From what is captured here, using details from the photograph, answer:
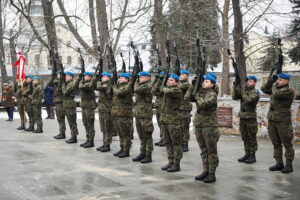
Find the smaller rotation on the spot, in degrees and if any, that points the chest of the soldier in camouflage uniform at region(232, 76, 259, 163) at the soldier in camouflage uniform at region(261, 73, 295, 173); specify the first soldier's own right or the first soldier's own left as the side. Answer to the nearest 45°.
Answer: approximately 90° to the first soldier's own left

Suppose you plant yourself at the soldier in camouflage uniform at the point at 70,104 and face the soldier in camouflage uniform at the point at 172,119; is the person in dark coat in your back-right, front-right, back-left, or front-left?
back-left

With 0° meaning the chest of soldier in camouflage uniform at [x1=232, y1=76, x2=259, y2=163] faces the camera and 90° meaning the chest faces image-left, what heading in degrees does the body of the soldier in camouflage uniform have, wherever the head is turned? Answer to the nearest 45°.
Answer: approximately 45°

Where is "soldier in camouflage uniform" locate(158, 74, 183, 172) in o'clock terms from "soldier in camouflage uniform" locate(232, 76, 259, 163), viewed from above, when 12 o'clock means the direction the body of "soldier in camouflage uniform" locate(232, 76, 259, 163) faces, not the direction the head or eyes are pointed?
"soldier in camouflage uniform" locate(158, 74, 183, 172) is roughly at 12 o'clock from "soldier in camouflage uniform" locate(232, 76, 259, 163).

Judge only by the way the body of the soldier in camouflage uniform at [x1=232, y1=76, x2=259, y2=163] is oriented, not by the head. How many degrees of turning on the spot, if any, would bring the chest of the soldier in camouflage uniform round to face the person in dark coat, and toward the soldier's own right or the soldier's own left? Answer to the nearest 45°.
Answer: approximately 90° to the soldier's own right

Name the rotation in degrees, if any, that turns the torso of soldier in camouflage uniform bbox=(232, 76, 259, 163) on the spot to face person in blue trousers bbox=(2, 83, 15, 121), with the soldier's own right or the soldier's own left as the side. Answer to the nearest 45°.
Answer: approximately 90° to the soldier's own right

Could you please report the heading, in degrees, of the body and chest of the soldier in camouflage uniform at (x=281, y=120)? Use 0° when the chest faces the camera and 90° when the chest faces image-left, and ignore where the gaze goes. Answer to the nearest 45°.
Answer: approximately 45°
